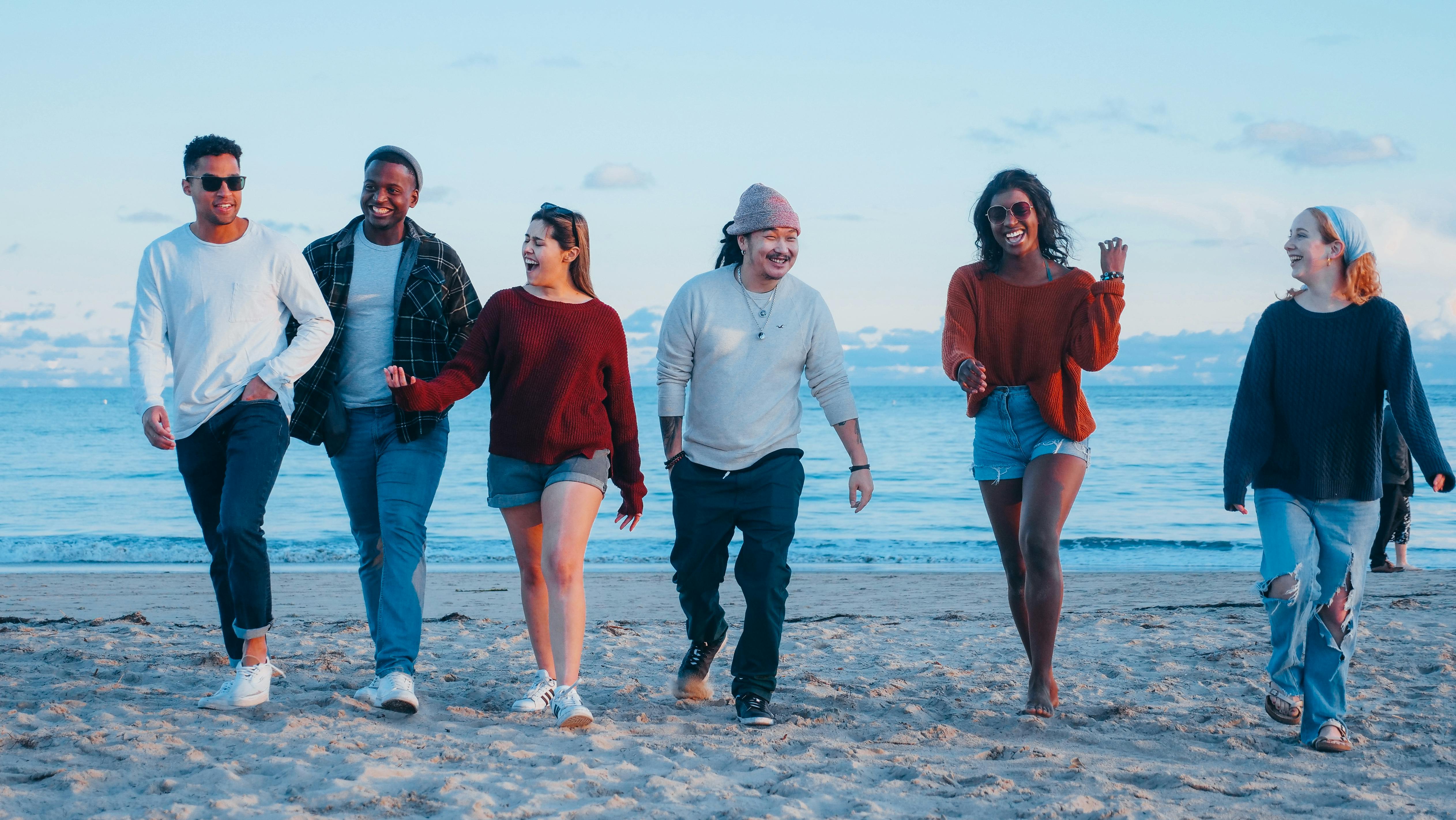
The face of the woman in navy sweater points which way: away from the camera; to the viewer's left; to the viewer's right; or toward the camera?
to the viewer's left

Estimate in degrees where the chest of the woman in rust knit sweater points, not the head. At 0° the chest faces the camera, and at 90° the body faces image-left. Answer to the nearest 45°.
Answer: approximately 0°

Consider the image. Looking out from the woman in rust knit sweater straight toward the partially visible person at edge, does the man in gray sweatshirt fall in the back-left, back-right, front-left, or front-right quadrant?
back-left

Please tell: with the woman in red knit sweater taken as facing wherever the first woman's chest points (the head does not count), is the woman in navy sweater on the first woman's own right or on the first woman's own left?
on the first woman's own left

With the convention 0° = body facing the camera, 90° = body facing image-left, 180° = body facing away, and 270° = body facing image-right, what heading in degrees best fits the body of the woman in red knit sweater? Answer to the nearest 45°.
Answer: approximately 0°

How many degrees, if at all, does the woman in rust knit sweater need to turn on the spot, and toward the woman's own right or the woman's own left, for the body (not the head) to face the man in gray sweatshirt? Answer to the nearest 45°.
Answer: approximately 90° to the woman's own right

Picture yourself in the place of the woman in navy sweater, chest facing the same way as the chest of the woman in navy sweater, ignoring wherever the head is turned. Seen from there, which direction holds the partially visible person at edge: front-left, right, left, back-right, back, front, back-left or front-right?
back

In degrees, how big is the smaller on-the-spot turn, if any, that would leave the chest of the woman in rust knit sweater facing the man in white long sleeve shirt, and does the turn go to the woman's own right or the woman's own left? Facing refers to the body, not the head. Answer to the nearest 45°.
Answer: approximately 90° to the woman's own right
